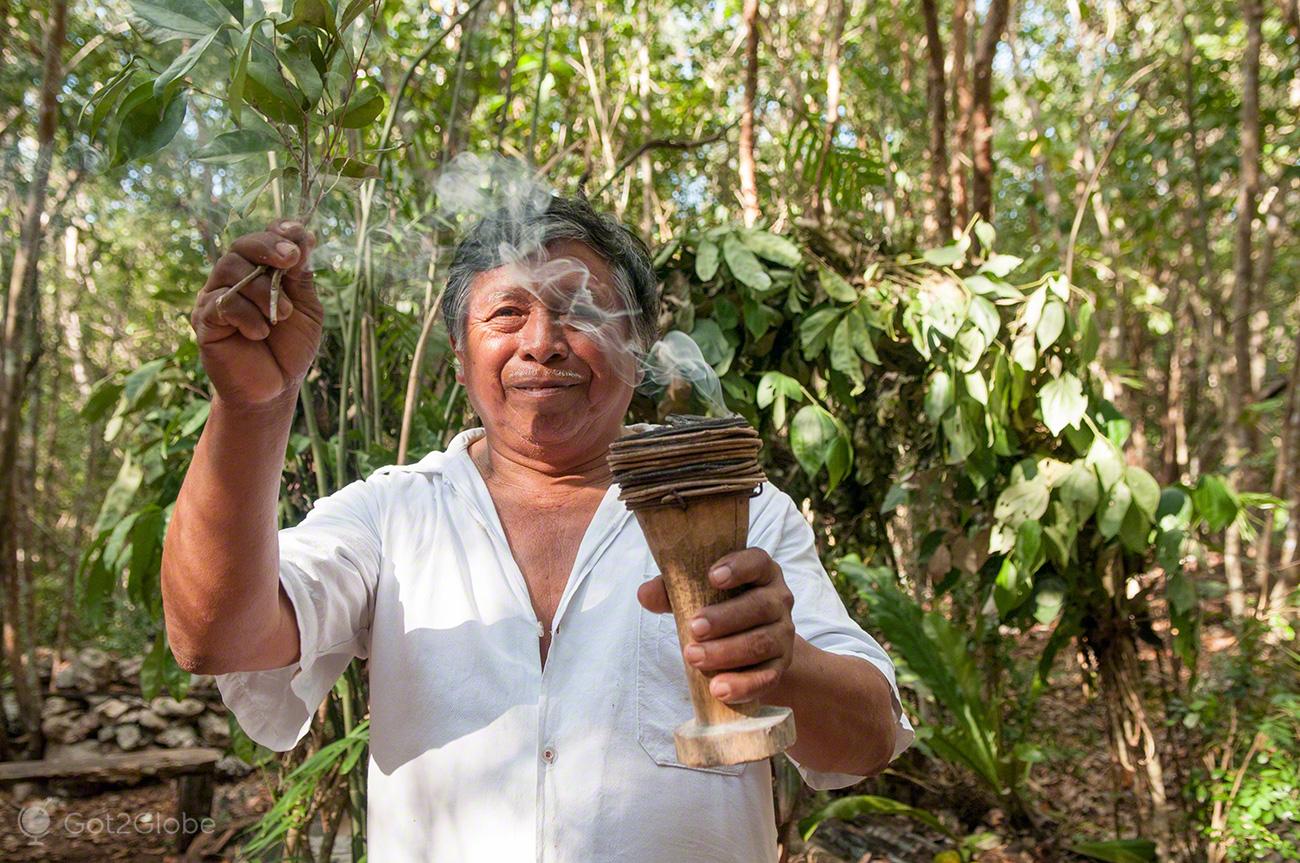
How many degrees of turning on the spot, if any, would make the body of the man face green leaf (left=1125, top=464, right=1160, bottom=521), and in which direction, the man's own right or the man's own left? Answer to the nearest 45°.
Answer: approximately 135° to the man's own left

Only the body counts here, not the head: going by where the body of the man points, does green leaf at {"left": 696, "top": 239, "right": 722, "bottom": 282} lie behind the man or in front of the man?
behind

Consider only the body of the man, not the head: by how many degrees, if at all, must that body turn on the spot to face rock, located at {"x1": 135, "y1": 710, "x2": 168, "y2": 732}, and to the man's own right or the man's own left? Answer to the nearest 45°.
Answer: approximately 135° to the man's own right

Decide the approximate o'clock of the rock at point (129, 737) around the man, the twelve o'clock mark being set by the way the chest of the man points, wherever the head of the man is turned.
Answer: The rock is roughly at 5 o'clock from the man.

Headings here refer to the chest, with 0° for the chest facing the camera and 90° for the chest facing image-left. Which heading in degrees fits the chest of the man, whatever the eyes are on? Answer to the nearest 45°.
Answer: approximately 0°

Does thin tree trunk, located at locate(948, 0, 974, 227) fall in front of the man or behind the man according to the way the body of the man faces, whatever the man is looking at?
behind

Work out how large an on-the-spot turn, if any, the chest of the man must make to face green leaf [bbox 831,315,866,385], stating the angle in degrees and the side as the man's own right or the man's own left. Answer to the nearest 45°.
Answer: approximately 135° to the man's own left
